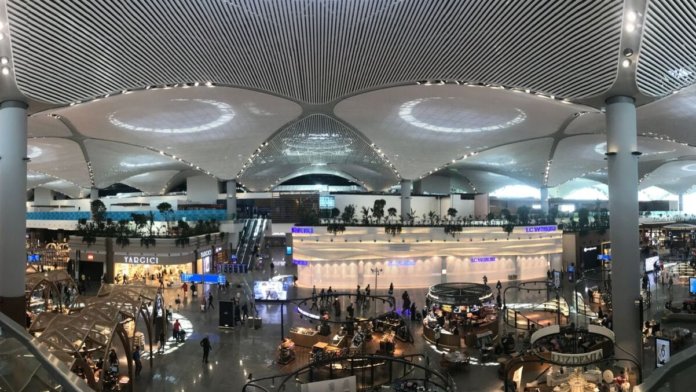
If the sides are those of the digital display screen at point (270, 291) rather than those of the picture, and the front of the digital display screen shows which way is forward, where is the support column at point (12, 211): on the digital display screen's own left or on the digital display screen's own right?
on the digital display screen's own right

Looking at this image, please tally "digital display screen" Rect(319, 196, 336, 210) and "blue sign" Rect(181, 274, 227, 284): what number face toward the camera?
2

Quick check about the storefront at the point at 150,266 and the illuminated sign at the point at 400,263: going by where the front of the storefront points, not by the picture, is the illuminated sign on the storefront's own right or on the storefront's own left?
on the storefront's own left

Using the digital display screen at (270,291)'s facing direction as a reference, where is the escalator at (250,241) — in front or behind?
behind

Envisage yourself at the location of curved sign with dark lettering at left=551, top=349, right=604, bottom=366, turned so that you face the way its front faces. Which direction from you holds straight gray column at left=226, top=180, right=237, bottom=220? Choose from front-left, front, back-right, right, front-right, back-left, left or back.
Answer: back-right

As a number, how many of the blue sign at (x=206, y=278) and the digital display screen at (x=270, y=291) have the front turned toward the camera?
2

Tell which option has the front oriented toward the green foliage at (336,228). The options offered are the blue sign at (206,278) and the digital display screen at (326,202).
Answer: the digital display screen

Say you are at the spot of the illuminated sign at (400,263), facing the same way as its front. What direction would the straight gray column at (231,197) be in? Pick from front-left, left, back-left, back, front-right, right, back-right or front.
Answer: back-right

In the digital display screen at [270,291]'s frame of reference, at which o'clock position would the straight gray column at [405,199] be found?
The straight gray column is roughly at 7 o'clock from the digital display screen.

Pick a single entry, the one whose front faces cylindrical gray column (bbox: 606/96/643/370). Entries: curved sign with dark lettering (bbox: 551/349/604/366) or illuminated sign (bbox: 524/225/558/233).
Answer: illuminated sign (bbox: 524/225/558/233)

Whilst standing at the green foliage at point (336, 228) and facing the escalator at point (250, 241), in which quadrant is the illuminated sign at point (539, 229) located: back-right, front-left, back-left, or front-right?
back-right

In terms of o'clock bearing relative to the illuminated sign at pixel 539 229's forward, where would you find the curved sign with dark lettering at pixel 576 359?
the curved sign with dark lettering at pixel 576 359 is roughly at 12 o'clock from the illuminated sign at pixel 539 229.
